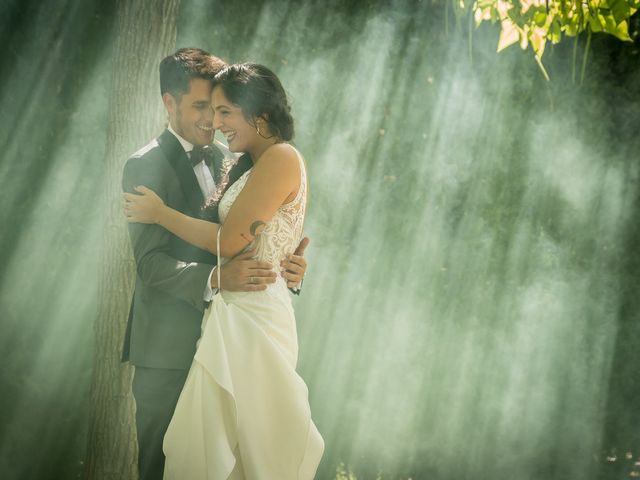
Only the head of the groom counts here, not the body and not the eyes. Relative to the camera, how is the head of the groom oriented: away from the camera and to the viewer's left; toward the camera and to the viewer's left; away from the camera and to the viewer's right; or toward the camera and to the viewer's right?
toward the camera and to the viewer's right

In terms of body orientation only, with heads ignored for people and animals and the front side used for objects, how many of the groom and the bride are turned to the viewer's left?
1

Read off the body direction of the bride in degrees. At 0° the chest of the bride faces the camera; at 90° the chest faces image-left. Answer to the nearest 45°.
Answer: approximately 90°

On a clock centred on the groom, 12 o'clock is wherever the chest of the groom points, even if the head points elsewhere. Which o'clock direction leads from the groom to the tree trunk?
The tree trunk is roughly at 7 o'clock from the groom.

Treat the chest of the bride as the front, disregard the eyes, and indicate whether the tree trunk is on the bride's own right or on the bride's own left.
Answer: on the bride's own right
